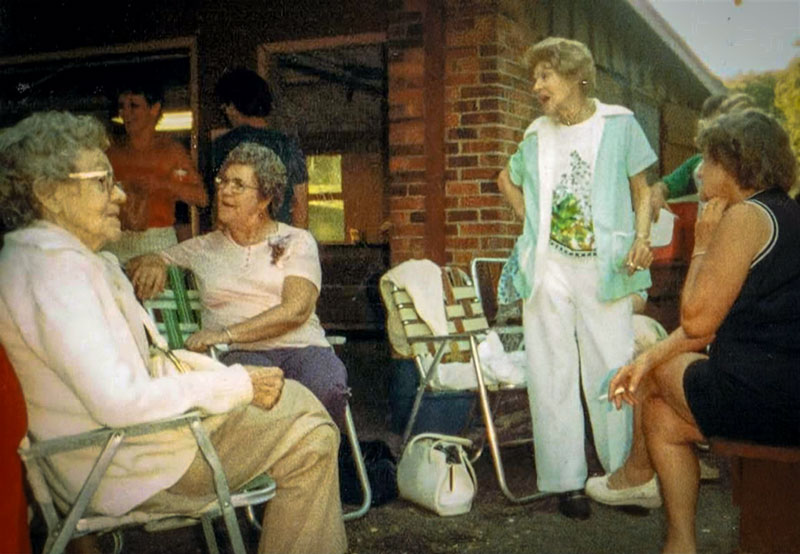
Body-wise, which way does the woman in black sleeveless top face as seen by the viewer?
to the viewer's left

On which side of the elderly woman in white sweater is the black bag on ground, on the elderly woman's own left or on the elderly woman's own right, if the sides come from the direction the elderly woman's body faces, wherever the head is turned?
on the elderly woman's own left

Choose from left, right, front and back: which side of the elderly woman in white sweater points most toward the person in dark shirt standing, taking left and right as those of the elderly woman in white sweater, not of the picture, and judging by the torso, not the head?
left

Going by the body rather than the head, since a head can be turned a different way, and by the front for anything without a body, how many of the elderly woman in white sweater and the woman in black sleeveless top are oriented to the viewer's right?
1

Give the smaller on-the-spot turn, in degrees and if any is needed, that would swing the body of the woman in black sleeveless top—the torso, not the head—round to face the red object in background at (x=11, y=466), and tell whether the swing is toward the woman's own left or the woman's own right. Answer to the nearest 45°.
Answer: approximately 45° to the woman's own left

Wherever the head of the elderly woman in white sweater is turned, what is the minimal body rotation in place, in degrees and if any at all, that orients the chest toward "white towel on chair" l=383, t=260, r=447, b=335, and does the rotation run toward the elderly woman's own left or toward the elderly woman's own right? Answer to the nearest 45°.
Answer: approximately 45° to the elderly woman's own left

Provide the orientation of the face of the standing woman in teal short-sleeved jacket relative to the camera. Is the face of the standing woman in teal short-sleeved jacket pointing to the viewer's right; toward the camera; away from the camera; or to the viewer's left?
to the viewer's left

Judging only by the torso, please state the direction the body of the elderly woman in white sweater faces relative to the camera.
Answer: to the viewer's right

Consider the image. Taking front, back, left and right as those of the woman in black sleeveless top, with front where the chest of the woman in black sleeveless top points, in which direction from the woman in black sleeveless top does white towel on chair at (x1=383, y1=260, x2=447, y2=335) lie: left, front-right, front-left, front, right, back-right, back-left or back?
front-right

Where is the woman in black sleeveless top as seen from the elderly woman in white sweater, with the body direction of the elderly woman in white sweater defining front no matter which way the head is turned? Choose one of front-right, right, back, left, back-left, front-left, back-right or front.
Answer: front

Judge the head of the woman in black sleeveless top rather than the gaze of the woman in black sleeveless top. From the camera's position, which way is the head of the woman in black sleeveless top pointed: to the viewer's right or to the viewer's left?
to the viewer's left

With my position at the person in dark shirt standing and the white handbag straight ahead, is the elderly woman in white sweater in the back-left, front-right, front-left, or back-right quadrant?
front-right

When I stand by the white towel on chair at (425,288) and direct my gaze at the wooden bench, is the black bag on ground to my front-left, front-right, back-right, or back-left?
front-right
